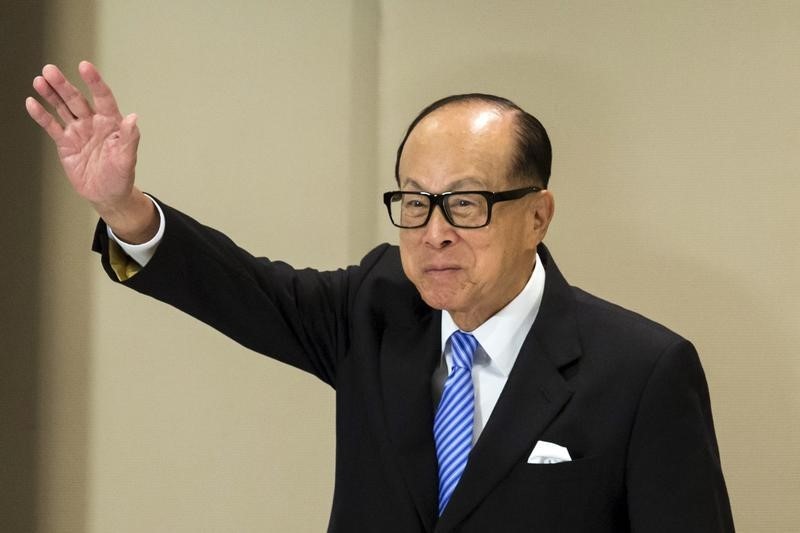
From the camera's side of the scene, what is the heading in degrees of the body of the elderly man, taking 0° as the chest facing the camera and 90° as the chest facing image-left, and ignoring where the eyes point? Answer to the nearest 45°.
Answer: approximately 45°
